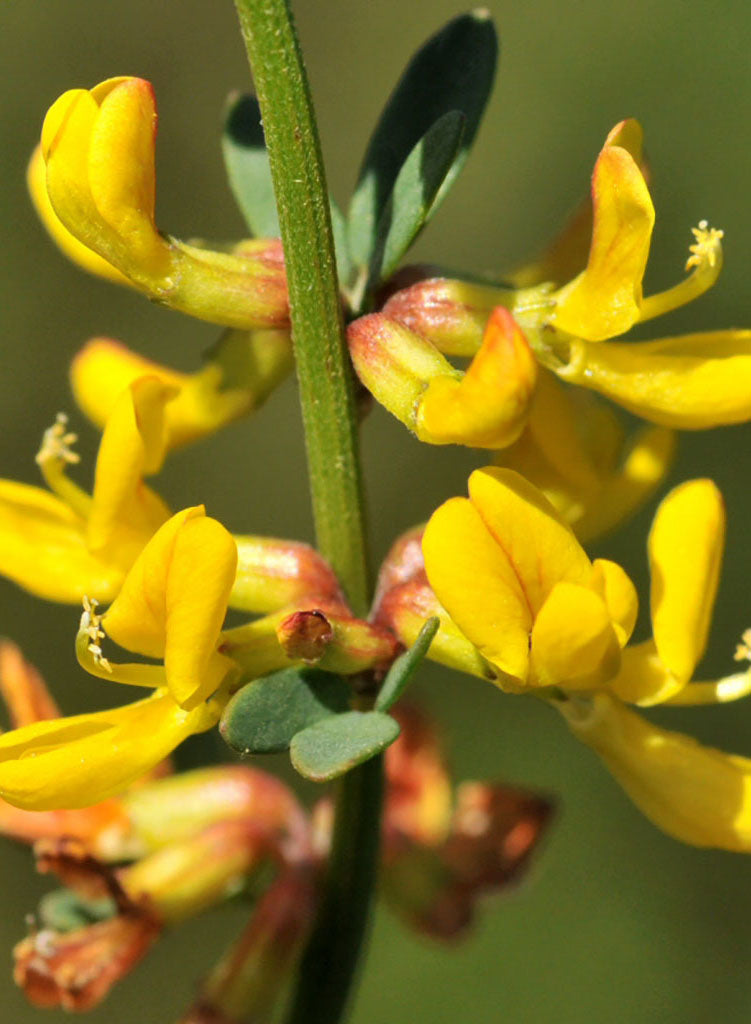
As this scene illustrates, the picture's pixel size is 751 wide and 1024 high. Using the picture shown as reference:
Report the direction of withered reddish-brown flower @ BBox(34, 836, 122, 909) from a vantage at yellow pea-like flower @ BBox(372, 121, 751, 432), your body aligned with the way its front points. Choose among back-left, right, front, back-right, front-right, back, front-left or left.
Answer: back

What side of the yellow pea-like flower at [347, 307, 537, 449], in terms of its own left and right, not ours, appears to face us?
right

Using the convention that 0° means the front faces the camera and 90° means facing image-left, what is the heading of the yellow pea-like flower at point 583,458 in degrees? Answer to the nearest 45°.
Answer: approximately 270°

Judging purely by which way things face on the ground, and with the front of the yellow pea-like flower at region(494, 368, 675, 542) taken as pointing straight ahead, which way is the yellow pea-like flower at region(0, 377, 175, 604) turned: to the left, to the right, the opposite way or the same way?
the opposite way

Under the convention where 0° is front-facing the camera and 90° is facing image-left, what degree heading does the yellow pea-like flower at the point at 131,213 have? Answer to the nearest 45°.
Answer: approximately 90°

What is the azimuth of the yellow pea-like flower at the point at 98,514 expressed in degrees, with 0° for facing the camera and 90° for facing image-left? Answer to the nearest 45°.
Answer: approximately 90°

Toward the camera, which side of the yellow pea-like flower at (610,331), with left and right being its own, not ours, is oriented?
right

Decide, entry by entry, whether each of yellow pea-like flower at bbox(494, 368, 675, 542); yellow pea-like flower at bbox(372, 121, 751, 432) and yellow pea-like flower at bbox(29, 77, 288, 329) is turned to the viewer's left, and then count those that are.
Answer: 1

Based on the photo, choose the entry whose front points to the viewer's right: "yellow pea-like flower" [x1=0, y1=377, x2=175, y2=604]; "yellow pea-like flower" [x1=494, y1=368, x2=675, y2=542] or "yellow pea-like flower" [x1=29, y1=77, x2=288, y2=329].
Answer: "yellow pea-like flower" [x1=494, y1=368, x2=675, y2=542]

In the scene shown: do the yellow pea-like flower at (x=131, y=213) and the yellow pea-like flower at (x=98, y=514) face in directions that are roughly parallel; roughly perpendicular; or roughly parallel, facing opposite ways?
roughly parallel

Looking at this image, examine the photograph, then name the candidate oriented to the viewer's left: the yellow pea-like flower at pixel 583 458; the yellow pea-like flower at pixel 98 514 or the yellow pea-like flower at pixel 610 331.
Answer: the yellow pea-like flower at pixel 98 514
